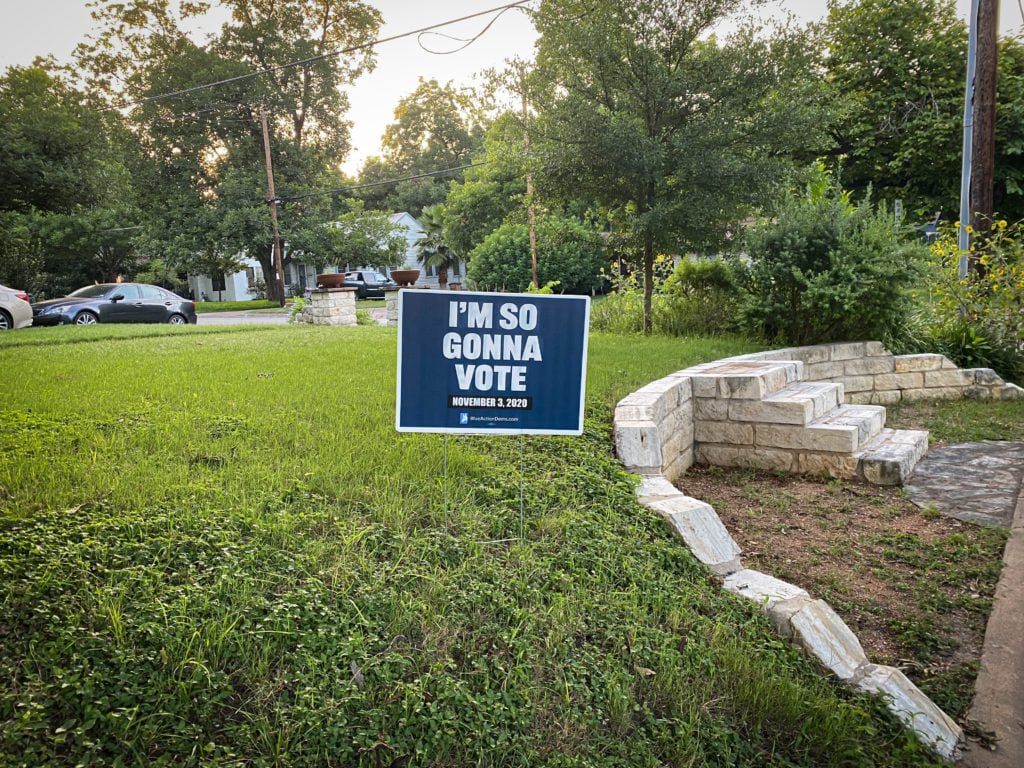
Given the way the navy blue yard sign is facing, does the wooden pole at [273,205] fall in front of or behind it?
behind

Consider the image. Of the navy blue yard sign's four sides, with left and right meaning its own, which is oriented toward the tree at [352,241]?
back

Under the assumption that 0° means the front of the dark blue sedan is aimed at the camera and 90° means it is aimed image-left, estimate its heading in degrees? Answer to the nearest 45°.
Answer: approximately 45°

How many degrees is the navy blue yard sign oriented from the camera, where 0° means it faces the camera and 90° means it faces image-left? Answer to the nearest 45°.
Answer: approximately 0°

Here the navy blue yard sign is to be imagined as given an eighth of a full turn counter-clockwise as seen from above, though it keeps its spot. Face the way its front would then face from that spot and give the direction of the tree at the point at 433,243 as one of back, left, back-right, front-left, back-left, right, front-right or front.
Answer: back-left

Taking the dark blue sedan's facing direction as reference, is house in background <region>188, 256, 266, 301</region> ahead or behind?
behind

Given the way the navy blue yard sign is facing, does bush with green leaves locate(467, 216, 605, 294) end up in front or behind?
behind
